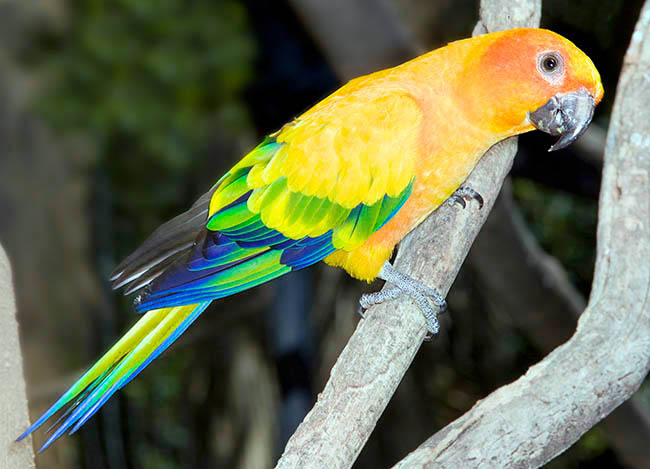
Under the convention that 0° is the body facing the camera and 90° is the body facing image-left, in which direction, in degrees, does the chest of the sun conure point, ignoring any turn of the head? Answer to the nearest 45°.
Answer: approximately 270°
